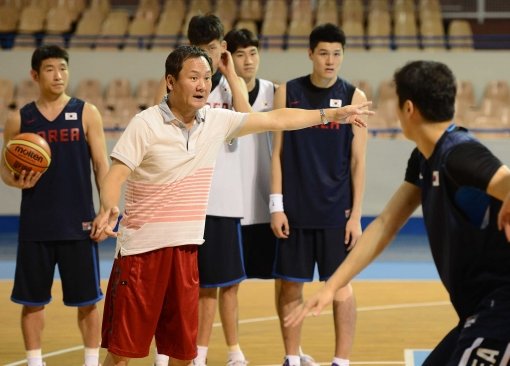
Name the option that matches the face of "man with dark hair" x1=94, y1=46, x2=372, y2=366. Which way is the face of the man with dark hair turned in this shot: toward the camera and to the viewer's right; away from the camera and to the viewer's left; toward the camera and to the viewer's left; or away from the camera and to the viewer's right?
toward the camera and to the viewer's right

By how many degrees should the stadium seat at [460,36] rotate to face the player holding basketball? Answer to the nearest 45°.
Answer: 0° — it already faces them

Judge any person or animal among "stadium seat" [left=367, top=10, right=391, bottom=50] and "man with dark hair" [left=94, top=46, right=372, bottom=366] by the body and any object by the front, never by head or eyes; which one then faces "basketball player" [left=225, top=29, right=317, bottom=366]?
the stadium seat

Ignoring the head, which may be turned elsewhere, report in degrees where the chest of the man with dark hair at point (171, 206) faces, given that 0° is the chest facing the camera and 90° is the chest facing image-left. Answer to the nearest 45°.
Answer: approximately 315°

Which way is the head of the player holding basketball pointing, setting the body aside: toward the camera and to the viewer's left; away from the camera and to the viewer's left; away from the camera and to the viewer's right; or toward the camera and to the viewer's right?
toward the camera and to the viewer's right

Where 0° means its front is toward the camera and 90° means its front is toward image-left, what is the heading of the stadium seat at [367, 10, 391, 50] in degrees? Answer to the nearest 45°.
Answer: approximately 0°

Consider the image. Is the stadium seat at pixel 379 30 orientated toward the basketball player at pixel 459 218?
yes

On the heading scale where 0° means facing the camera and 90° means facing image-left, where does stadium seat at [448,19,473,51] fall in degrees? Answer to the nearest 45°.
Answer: approximately 0°
